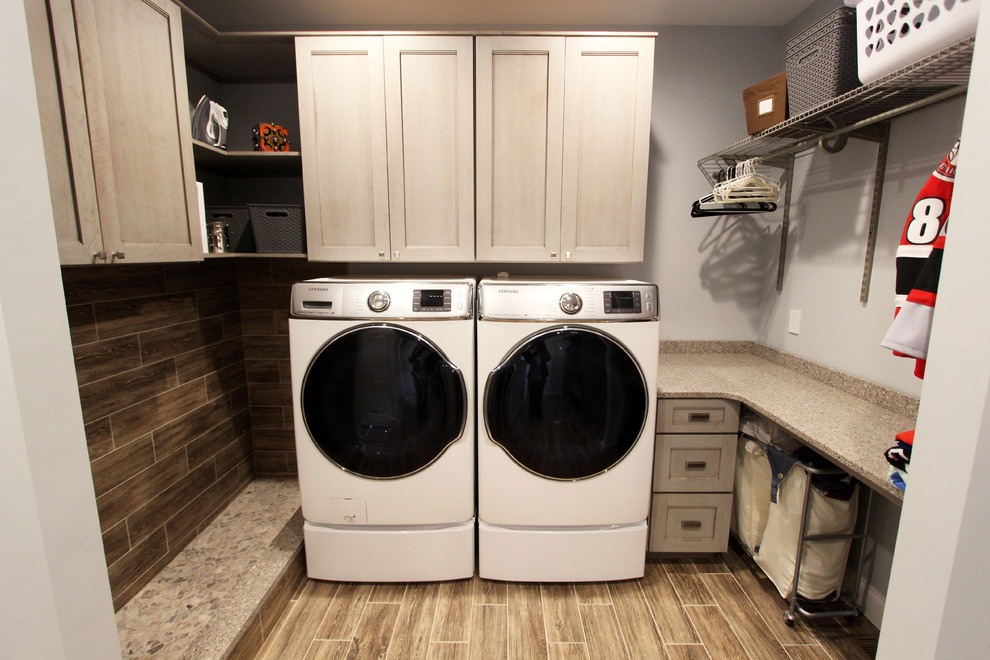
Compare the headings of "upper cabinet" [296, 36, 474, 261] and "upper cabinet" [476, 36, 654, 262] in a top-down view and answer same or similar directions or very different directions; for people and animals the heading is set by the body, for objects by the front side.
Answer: same or similar directions

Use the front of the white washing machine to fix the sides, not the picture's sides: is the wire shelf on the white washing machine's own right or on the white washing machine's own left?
on the white washing machine's own left

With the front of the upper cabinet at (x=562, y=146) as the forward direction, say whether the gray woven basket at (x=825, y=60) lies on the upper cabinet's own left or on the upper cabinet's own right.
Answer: on the upper cabinet's own left

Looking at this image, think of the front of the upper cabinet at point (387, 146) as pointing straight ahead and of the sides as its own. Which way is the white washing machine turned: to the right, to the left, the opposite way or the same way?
the same way

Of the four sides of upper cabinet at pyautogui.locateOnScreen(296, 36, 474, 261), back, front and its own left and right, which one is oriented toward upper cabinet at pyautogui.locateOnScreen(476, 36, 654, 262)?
left

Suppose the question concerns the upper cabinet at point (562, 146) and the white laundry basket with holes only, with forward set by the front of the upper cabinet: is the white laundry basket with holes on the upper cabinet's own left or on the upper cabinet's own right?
on the upper cabinet's own left

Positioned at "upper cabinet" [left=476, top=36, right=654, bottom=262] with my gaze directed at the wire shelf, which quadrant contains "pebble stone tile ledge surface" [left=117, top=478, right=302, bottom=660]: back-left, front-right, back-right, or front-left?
back-right

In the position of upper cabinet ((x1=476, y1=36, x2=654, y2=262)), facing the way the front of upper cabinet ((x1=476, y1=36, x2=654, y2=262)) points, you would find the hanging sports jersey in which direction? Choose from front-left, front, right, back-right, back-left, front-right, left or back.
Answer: front-left

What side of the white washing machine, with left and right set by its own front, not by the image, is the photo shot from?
front

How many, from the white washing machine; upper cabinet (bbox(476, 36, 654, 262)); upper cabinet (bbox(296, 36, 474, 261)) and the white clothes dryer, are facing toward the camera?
4

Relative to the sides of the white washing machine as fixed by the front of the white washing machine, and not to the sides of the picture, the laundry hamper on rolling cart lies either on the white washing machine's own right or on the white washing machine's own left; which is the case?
on the white washing machine's own left

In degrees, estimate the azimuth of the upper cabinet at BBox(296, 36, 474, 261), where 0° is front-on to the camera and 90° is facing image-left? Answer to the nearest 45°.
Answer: approximately 0°

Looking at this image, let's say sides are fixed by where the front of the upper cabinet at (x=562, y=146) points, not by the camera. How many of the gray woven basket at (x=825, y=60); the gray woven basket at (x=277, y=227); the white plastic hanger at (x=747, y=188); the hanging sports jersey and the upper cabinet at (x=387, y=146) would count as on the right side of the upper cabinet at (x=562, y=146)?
2

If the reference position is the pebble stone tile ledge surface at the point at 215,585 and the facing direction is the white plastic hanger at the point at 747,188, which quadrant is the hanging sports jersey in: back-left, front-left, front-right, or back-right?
front-right

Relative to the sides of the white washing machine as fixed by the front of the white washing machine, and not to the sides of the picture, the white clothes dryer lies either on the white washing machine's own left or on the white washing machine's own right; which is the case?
on the white washing machine's own left

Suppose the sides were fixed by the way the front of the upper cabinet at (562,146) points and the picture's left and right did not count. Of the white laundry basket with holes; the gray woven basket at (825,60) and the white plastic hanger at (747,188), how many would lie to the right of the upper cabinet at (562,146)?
0

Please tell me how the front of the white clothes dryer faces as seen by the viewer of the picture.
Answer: facing the viewer
